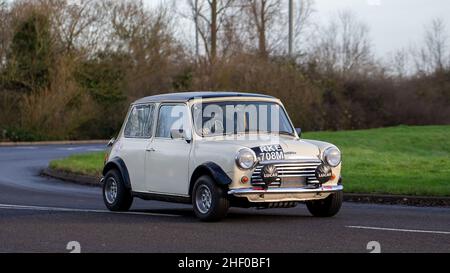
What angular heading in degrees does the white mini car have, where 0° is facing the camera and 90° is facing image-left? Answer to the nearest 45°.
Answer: approximately 315°
